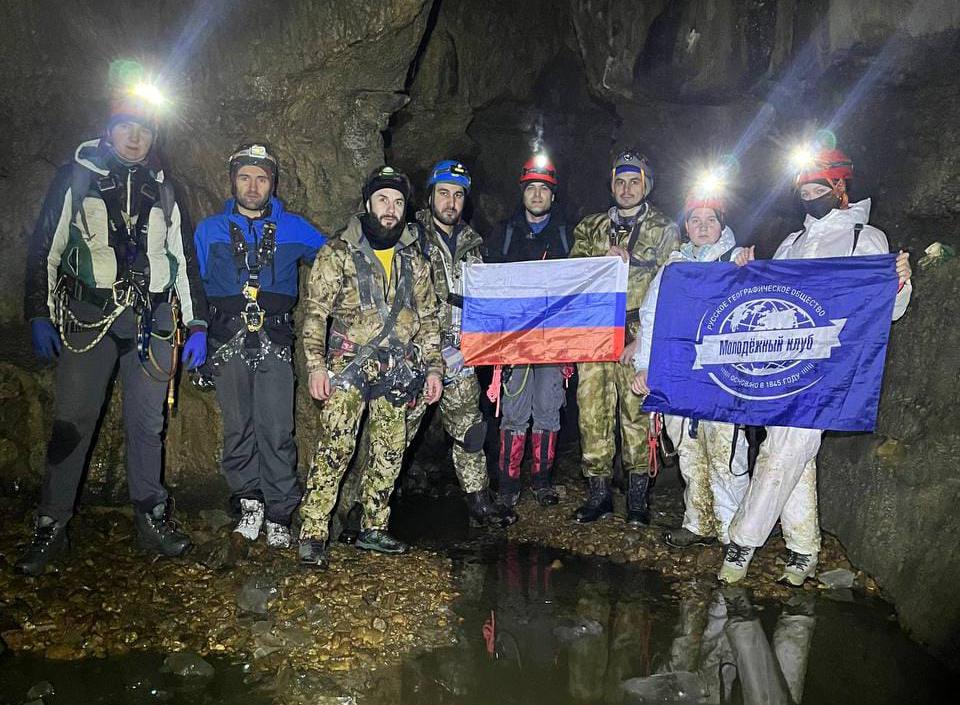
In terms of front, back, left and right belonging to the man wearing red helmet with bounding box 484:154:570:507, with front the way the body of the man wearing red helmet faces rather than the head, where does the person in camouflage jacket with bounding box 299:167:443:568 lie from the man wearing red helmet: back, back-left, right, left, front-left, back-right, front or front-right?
front-right

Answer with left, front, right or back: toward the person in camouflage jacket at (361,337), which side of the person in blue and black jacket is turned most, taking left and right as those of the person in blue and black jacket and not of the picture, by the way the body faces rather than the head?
left

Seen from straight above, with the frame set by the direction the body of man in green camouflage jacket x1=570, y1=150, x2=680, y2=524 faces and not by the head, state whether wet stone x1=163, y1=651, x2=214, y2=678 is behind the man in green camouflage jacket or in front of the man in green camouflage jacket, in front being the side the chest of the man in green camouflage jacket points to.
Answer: in front

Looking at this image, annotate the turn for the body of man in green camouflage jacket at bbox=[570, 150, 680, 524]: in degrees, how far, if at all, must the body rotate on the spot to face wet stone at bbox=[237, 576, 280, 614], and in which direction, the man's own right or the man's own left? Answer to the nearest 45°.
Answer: approximately 45° to the man's own right

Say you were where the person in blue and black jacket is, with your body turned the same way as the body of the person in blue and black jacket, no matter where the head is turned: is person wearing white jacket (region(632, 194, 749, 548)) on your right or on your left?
on your left

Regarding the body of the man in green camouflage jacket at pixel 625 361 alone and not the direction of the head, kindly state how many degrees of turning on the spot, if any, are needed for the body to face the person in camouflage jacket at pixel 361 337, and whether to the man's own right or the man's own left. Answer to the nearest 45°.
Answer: approximately 45° to the man's own right

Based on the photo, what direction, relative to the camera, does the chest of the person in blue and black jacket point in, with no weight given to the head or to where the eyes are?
toward the camera

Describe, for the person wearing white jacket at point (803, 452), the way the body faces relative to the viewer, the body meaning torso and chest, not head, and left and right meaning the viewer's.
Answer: facing the viewer and to the left of the viewer

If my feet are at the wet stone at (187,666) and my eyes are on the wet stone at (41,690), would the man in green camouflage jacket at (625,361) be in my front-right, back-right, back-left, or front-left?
back-right

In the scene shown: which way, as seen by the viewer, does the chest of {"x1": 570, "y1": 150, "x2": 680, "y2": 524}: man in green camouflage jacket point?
toward the camera

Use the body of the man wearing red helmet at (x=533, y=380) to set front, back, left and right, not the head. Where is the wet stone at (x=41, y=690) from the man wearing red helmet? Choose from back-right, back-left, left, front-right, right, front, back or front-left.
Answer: front-right

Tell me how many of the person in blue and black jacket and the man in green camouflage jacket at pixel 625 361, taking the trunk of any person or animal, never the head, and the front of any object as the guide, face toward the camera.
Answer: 2
